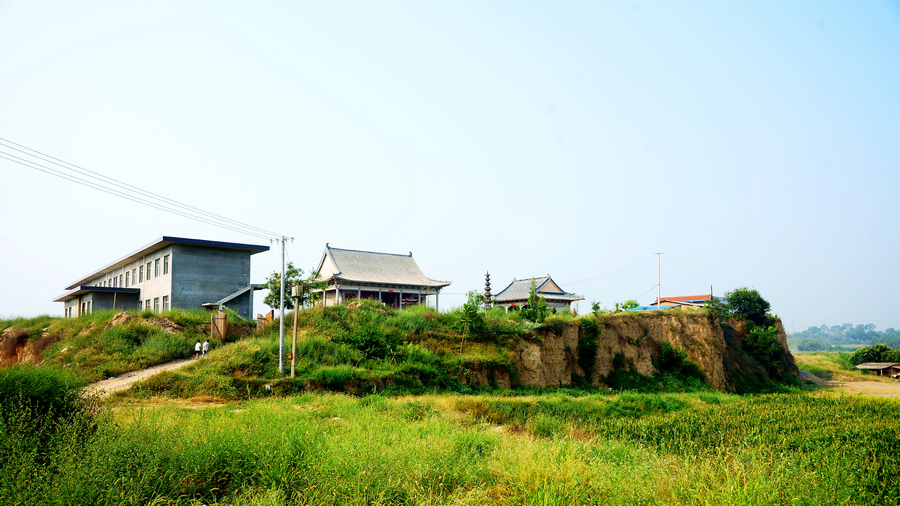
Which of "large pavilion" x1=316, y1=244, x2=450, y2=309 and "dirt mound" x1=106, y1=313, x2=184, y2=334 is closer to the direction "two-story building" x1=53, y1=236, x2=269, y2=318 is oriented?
the dirt mound

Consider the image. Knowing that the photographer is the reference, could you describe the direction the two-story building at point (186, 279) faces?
facing the viewer and to the left of the viewer

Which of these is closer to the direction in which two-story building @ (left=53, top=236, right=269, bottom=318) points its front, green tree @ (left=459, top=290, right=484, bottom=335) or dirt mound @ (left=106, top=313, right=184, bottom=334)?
the dirt mound
